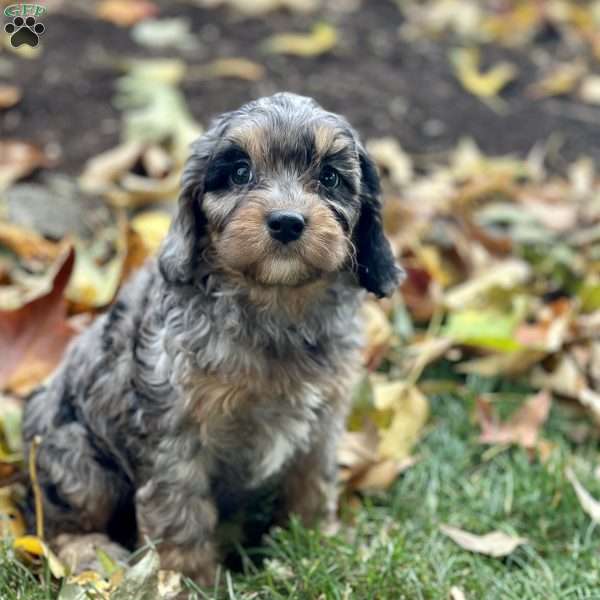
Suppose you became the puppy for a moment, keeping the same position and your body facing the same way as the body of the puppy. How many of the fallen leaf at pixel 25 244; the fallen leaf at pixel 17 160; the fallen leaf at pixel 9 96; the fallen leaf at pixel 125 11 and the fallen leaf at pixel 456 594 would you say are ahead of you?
1

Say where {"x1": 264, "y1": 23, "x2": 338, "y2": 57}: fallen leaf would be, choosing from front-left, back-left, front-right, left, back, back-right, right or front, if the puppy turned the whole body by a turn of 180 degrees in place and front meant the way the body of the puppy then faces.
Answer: front-right

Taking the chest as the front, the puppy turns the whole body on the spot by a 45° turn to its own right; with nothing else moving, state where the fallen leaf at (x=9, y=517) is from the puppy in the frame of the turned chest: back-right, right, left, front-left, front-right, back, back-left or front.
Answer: right

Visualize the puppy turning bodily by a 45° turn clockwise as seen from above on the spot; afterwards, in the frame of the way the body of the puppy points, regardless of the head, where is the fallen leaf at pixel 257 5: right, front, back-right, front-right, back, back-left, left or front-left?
back

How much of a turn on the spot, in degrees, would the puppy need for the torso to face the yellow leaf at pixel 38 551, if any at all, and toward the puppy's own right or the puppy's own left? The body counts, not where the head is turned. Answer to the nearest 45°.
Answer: approximately 135° to the puppy's own right

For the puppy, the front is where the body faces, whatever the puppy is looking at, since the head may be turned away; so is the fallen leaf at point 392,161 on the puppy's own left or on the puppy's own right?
on the puppy's own left

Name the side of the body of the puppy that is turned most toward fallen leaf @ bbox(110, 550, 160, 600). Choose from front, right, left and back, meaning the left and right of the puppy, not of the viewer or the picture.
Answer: right

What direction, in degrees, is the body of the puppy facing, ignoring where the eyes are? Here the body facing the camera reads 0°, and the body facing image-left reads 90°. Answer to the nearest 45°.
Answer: approximately 315°

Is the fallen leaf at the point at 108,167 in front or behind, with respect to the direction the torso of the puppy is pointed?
behind

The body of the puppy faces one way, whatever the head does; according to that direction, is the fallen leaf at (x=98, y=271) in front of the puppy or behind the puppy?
behind

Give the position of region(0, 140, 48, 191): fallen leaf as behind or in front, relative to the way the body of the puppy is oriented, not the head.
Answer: behind

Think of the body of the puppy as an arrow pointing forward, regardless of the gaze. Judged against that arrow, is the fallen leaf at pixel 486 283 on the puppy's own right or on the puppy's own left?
on the puppy's own left

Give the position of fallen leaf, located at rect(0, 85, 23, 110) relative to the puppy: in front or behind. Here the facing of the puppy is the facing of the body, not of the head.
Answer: behind
